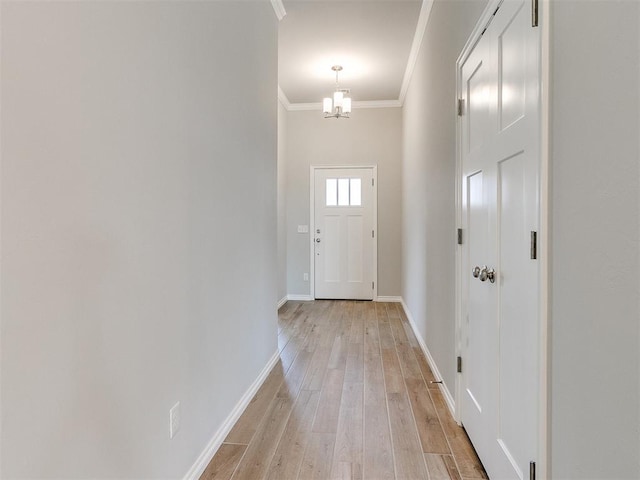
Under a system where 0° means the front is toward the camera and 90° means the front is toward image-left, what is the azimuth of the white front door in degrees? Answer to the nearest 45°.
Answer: approximately 0°

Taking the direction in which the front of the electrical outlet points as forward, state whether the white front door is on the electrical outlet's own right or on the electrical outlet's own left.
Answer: on the electrical outlet's own left

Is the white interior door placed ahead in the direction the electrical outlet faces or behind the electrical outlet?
ahead

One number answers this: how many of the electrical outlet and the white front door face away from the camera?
0

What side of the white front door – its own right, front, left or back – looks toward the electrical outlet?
front

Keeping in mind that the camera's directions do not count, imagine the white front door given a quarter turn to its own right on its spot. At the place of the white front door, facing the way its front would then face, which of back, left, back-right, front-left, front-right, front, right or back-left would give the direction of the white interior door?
left
